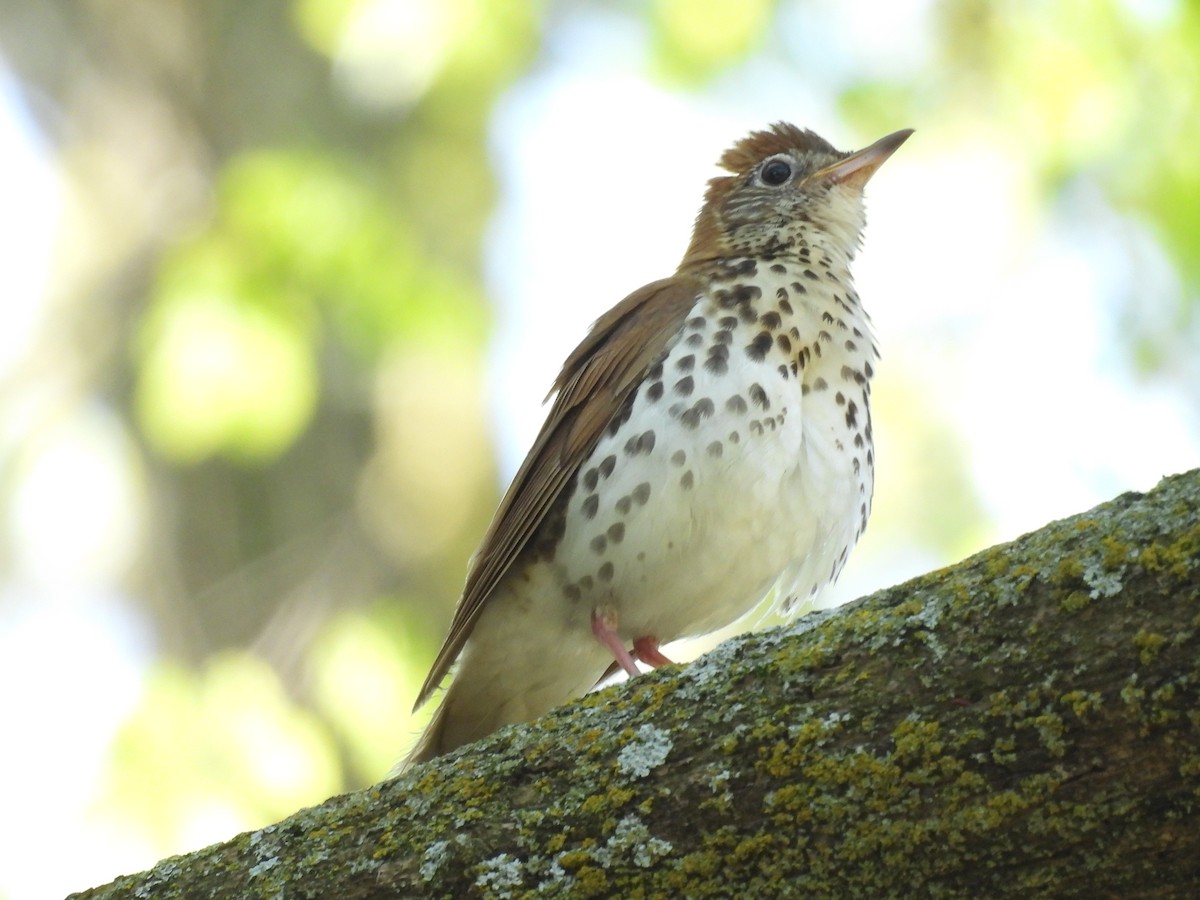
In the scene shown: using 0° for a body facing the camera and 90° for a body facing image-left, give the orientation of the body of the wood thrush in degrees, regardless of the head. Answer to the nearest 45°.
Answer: approximately 315°
